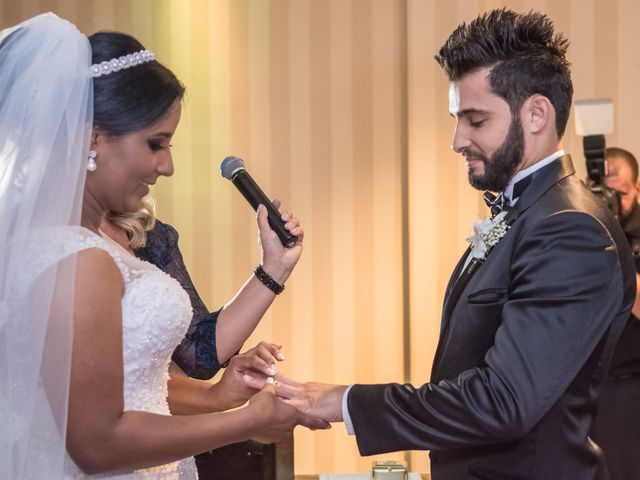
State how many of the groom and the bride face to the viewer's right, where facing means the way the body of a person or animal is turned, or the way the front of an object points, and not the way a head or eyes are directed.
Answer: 1

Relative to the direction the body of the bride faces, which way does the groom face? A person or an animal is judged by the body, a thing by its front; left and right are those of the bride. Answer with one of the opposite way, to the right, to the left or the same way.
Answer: the opposite way

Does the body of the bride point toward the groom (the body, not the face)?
yes

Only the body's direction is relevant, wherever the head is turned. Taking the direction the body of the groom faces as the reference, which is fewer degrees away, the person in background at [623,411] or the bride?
the bride

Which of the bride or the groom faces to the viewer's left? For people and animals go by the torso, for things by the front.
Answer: the groom

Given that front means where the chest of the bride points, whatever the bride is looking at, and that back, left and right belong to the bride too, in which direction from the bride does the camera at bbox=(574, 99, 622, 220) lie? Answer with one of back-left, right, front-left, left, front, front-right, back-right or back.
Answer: front-left

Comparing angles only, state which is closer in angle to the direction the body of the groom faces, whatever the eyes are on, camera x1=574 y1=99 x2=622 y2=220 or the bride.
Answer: the bride

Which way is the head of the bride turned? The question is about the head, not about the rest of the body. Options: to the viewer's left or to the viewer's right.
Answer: to the viewer's right

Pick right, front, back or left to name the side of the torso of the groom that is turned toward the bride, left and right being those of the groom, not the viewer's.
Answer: front

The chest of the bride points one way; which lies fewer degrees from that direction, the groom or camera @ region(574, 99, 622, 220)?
the groom

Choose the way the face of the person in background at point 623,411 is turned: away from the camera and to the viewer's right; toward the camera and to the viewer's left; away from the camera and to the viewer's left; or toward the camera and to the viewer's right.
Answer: toward the camera and to the viewer's left

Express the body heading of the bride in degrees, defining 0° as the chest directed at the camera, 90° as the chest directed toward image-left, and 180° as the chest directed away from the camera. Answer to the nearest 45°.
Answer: approximately 270°

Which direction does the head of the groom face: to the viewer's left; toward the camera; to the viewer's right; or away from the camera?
to the viewer's left

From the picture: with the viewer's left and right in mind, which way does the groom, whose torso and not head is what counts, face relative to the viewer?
facing to the left of the viewer
